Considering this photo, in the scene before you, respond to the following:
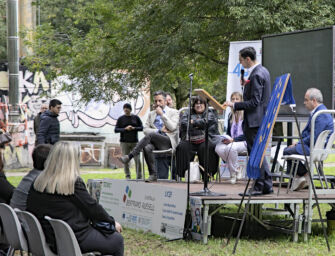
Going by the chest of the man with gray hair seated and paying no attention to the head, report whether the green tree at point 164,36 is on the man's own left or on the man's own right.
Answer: on the man's own right

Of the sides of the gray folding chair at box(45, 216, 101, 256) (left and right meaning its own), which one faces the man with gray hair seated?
front

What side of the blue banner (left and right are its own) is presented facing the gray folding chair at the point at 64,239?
front

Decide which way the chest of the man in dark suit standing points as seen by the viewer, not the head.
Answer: to the viewer's left

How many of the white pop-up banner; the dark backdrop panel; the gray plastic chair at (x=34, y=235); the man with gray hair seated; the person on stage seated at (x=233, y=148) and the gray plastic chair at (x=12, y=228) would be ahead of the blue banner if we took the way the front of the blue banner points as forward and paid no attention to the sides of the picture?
2

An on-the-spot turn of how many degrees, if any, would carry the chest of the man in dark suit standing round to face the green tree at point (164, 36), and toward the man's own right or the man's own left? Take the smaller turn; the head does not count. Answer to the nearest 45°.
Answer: approximately 90° to the man's own right

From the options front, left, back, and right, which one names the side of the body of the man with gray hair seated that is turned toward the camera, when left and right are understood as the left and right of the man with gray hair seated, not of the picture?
left

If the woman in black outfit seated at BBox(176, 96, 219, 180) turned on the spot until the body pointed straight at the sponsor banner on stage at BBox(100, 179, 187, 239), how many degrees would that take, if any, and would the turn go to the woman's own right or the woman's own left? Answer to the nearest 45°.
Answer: approximately 45° to the woman's own right

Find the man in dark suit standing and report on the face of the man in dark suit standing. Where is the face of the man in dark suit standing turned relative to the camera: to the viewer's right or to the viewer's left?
to the viewer's left

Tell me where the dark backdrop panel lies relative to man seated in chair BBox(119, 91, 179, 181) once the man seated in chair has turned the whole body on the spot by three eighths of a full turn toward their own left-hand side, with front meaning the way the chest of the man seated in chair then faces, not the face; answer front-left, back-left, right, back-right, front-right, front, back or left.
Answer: front

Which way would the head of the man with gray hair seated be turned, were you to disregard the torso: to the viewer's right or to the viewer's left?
to the viewer's left

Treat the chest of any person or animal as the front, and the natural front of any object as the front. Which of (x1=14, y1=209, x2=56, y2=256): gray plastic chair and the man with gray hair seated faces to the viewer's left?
the man with gray hair seated
